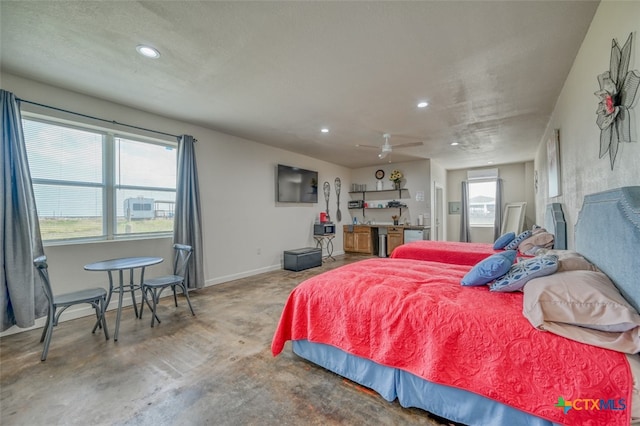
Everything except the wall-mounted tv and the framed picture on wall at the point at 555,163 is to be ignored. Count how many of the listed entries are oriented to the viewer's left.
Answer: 1

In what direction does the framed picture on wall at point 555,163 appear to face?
to the viewer's left

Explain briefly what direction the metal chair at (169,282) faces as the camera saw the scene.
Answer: facing the viewer and to the left of the viewer

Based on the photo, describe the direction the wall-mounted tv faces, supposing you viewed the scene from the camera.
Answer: facing the viewer and to the right of the viewer

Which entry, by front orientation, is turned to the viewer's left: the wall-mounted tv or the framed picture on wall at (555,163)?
the framed picture on wall

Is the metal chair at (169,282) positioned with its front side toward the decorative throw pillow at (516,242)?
no

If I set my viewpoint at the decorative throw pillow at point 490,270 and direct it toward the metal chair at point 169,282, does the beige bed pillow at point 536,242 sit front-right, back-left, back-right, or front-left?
back-right

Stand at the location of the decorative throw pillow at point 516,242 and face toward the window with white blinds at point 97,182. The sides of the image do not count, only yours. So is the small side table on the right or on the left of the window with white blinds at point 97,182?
right

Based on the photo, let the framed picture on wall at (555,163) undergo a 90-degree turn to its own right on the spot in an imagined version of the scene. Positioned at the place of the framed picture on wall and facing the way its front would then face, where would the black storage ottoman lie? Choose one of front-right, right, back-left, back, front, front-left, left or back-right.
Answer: left

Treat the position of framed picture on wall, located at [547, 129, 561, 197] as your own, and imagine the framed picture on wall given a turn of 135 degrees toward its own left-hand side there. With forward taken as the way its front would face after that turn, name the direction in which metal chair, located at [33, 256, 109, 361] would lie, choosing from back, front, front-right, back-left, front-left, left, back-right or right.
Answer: right

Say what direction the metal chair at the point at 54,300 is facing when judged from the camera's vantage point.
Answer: facing away from the viewer and to the right of the viewer

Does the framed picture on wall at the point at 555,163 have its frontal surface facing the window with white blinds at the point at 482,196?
no
